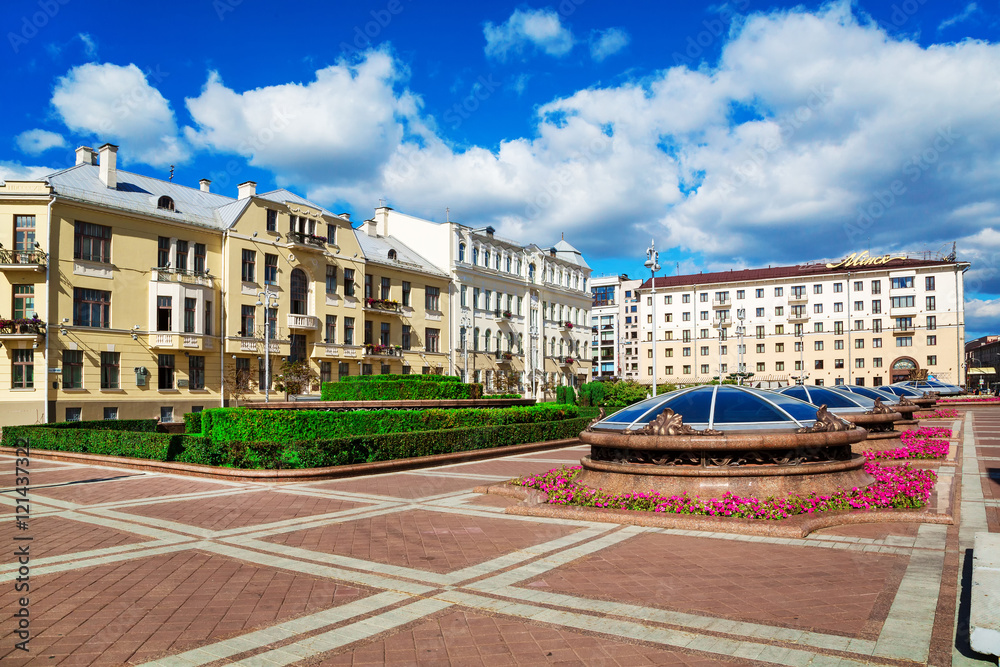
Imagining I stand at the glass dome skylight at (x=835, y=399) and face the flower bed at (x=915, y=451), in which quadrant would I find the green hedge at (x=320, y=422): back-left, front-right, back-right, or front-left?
back-right

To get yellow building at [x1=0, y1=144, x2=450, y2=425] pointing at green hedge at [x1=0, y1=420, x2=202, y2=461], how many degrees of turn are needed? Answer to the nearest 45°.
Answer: approximately 45° to its right

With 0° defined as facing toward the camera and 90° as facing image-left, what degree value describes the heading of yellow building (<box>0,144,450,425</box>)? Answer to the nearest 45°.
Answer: approximately 315°

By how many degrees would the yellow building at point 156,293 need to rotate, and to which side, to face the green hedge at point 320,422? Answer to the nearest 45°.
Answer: approximately 45° to its right

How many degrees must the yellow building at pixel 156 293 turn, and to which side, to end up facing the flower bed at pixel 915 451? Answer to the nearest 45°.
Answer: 0° — it already faces it

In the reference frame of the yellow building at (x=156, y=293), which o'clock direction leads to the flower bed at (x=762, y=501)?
The flower bed is roughly at 1 o'clock from the yellow building.

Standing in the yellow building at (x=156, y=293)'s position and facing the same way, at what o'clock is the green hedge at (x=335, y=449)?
The green hedge is roughly at 1 o'clock from the yellow building.

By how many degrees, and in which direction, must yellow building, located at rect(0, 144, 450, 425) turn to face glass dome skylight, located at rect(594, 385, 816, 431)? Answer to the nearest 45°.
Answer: approximately 45° to its right
